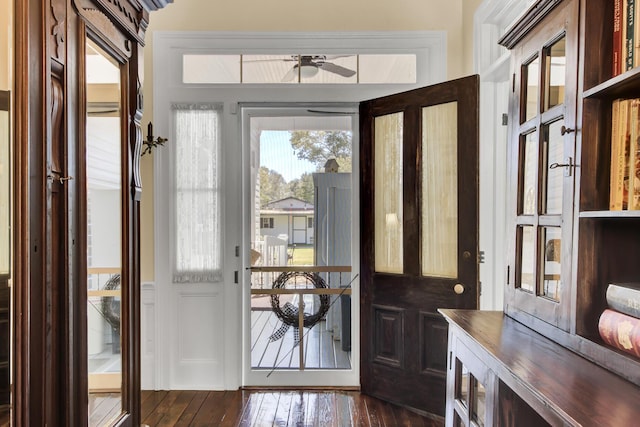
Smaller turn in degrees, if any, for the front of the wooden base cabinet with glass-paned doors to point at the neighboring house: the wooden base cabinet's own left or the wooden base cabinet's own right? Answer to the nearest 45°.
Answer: approximately 90° to the wooden base cabinet's own right

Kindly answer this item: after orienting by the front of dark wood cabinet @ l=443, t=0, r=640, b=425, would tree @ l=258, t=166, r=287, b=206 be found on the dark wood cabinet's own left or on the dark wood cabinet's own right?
on the dark wood cabinet's own right

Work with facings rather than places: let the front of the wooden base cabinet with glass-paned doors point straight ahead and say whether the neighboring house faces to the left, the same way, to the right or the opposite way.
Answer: to the left

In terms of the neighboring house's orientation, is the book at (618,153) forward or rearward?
forward

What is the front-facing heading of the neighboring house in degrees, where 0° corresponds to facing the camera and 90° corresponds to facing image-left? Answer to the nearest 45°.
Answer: approximately 0°

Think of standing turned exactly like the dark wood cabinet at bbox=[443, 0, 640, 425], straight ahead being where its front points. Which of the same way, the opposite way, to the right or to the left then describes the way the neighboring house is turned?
to the left

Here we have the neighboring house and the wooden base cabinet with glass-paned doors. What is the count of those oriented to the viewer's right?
0

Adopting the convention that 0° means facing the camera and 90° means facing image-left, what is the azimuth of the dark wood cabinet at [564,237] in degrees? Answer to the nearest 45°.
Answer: approximately 45°

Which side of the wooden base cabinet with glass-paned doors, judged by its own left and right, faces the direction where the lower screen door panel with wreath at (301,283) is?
right

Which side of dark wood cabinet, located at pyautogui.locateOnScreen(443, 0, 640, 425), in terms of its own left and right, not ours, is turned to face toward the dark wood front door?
right

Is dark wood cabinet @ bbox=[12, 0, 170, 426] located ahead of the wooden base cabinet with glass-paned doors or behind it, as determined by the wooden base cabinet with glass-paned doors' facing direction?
ahead
